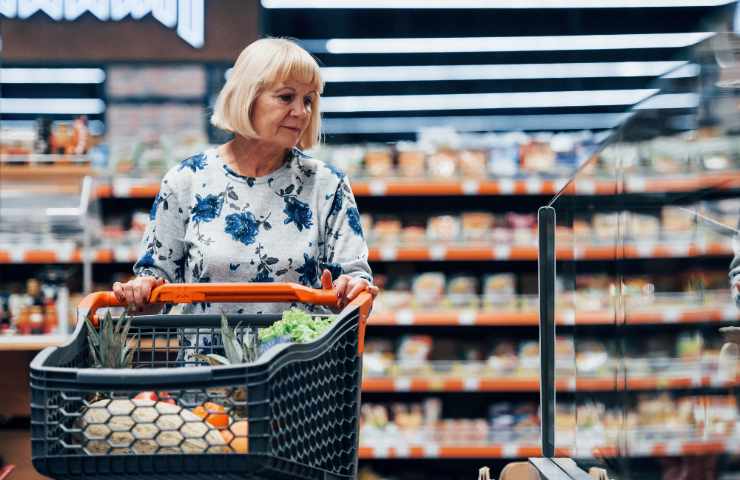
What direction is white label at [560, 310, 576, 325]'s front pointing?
toward the camera

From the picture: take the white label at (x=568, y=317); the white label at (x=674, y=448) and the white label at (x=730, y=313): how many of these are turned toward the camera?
3

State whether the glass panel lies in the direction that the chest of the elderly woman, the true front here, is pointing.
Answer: no

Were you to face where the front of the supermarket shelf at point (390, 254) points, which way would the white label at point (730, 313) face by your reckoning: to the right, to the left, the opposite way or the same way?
the same way

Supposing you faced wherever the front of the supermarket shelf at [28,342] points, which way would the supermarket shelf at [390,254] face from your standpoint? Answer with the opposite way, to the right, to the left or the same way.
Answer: the same way

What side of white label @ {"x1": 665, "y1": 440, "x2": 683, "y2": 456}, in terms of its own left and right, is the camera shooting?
front

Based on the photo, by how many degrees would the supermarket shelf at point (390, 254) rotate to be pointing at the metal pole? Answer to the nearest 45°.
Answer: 0° — it already faces it

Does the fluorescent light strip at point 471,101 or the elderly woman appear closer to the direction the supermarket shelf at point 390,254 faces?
the elderly woman

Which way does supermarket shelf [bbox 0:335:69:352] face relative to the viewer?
toward the camera

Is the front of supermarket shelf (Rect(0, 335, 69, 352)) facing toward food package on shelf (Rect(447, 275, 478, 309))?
no

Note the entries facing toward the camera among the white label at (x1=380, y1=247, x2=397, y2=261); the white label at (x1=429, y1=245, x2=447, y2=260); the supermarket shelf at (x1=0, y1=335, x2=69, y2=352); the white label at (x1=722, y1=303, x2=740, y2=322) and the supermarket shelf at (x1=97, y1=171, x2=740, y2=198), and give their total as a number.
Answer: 5

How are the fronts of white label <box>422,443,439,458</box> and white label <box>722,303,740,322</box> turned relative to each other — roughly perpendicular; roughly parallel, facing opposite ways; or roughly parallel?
roughly parallel

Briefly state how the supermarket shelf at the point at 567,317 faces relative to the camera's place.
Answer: facing the viewer

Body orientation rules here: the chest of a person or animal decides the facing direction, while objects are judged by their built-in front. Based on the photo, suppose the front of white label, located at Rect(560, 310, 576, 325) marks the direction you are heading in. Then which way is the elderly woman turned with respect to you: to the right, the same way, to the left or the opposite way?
the same way

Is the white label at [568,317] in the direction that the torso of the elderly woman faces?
no

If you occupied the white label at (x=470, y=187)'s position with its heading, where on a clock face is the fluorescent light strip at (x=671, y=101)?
The fluorescent light strip is roughly at 9 o'clock from the white label.
